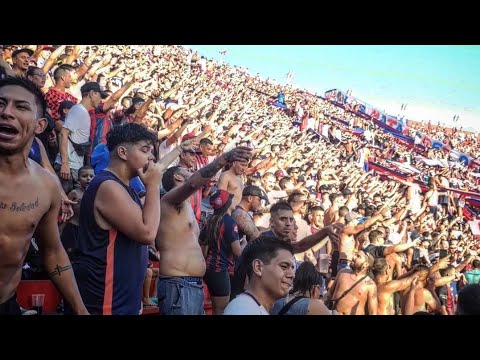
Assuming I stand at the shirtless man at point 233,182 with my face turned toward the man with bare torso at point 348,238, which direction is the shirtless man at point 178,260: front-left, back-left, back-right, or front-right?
back-right

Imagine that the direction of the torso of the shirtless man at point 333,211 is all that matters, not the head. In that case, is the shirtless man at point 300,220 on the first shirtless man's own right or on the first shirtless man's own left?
on the first shirtless man's own right

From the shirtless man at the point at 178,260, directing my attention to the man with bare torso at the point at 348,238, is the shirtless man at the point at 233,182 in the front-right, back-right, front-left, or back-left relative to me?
front-left

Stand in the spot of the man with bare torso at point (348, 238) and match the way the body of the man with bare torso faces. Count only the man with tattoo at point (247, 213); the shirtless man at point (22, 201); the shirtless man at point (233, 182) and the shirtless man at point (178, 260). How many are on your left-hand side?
0

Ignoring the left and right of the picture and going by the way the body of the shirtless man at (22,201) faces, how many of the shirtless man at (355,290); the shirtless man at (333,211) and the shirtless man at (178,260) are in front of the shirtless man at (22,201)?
0

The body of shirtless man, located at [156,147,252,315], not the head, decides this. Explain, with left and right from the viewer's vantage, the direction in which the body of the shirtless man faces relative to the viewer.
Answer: facing to the right of the viewer

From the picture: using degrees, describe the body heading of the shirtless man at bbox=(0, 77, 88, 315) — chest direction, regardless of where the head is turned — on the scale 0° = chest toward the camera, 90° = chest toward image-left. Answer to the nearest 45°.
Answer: approximately 45°

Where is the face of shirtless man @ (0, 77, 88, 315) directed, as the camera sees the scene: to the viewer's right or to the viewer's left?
to the viewer's left

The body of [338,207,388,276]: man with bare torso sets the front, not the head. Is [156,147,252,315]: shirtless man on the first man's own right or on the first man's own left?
on the first man's own right
